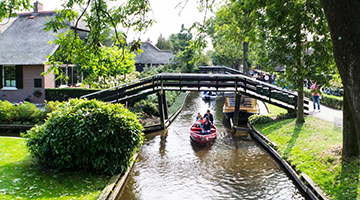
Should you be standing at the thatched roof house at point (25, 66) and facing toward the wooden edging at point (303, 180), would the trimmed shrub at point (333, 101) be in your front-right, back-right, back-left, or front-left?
front-left

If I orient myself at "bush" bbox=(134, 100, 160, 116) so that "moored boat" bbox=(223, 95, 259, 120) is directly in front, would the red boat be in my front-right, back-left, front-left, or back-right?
front-right

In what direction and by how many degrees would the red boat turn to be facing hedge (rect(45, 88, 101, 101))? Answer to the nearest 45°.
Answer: approximately 135° to its right

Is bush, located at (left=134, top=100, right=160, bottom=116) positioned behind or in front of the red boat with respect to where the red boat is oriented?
behind

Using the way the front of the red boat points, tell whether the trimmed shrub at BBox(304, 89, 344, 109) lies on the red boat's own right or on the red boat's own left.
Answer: on the red boat's own left

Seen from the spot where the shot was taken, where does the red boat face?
facing the viewer

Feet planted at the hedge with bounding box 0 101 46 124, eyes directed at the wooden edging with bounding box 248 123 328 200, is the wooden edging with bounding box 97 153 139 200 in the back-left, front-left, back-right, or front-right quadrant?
front-right

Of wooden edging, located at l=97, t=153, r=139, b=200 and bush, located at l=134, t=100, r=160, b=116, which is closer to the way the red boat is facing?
the wooden edging

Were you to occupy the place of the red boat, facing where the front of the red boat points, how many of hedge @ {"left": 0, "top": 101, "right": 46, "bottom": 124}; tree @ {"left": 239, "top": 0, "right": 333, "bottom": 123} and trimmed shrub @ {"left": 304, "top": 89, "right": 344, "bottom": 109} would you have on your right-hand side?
1

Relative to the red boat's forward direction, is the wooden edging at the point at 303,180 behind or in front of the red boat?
in front
